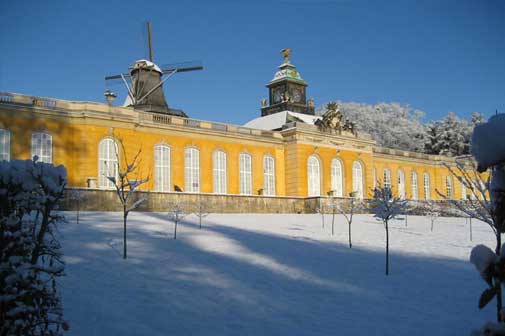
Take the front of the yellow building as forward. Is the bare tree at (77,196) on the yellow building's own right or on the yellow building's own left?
on the yellow building's own right

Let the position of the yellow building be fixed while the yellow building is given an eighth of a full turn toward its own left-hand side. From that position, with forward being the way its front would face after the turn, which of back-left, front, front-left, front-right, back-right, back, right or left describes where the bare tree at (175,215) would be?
right

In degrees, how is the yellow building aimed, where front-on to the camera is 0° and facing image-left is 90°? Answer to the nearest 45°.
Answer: approximately 315°

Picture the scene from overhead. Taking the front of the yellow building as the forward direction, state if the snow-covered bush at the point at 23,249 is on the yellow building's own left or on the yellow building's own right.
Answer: on the yellow building's own right
